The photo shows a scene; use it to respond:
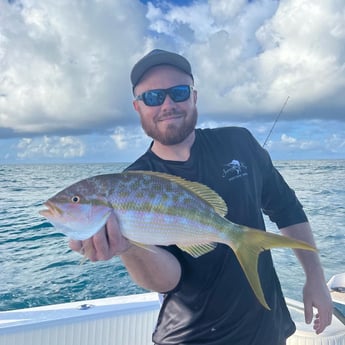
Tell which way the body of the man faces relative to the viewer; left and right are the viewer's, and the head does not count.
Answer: facing the viewer
